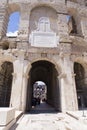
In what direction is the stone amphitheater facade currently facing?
toward the camera
